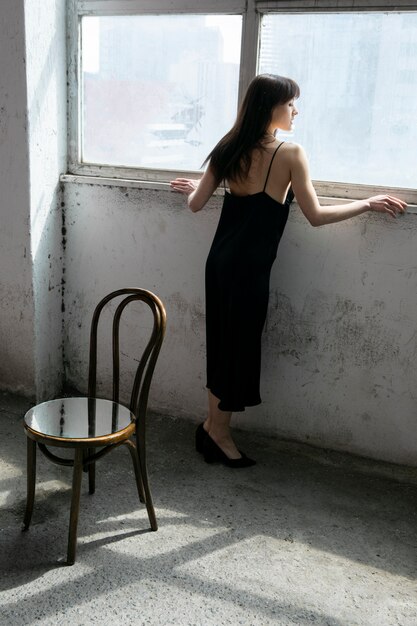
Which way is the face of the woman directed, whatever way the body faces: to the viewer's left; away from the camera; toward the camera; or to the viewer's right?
to the viewer's right

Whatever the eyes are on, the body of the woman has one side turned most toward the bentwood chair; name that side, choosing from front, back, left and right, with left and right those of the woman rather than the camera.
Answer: back

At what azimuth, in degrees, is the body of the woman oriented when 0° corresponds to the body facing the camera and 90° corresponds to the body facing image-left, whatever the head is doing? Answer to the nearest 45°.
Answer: approximately 225°

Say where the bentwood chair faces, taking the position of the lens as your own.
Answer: facing the viewer and to the left of the viewer

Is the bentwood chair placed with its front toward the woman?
no

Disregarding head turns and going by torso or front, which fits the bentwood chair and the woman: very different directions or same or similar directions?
very different directions
